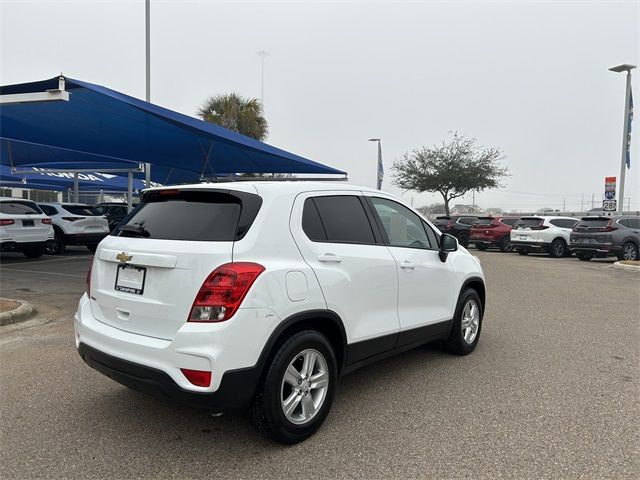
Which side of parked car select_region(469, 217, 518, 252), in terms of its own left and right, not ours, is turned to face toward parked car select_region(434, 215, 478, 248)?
left

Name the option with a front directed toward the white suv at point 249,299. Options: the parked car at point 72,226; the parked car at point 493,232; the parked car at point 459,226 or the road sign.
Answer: the road sign

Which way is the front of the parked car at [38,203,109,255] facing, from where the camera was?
facing away from the viewer and to the left of the viewer

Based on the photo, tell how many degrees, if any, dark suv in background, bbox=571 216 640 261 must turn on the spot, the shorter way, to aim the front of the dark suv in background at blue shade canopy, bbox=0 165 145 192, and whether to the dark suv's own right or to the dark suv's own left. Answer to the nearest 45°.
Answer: approximately 135° to the dark suv's own left

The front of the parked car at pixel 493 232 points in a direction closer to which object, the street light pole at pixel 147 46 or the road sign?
the road sign

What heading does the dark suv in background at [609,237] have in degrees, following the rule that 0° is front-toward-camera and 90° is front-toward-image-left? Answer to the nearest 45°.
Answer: approximately 225°

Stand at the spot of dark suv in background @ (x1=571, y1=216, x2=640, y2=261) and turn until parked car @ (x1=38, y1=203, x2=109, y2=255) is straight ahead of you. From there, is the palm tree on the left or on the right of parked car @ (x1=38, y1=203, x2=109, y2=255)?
right

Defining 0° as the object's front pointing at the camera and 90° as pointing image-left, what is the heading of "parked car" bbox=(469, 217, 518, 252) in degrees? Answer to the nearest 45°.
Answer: approximately 225°

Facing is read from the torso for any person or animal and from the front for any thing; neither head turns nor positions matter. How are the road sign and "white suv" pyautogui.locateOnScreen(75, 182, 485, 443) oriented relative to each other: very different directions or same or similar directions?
very different directions

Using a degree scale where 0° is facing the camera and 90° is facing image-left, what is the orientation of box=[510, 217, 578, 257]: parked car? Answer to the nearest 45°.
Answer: approximately 225°
